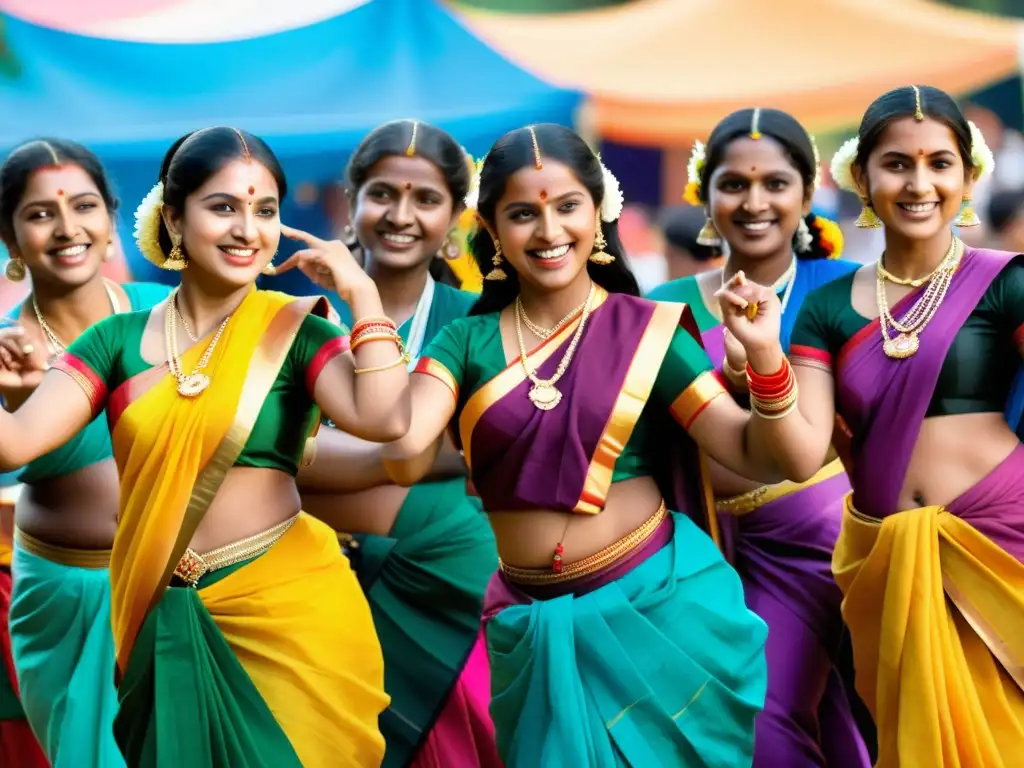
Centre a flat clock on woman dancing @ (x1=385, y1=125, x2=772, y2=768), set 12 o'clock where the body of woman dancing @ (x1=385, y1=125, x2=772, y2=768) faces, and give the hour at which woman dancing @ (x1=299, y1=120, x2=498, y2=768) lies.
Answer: woman dancing @ (x1=299, y1=120, x2=498, y2=768) is roughly at 5 o'clock from woman dancing @ (x1=385, y1=125, x2=772, y2=768).

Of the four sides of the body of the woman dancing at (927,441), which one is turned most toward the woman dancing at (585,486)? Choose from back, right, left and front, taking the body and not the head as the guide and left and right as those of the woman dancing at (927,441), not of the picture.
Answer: right

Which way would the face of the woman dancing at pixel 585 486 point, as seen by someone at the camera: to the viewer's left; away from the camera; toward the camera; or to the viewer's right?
toward the camera

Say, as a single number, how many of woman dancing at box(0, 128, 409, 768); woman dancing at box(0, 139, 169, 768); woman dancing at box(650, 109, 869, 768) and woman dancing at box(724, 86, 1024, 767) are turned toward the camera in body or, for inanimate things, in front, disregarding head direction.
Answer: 4

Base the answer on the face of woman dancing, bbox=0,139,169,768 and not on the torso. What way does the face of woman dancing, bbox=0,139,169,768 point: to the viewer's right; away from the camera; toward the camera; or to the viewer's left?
toward the camera

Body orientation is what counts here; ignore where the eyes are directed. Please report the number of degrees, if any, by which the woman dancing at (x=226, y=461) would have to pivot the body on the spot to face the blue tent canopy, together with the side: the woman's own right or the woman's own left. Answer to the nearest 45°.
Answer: approximately 180°

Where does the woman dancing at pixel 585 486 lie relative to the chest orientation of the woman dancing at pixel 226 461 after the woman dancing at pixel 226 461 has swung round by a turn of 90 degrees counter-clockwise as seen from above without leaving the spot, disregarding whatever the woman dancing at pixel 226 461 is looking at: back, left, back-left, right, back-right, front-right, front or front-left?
front

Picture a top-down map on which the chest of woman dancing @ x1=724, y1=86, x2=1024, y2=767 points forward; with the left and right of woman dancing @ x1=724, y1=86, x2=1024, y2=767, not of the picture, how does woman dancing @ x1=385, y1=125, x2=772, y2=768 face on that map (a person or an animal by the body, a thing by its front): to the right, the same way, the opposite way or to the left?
the same way

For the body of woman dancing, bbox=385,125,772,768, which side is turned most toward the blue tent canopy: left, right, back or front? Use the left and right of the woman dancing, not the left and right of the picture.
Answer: back

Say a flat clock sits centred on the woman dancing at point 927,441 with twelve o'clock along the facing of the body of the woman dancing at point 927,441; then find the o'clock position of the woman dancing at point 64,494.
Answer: the woman dancing at point 64,494 is roughly at 3 o'clock from the woman dancing at point 927,441.

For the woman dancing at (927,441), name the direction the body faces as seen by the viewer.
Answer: toward the camera

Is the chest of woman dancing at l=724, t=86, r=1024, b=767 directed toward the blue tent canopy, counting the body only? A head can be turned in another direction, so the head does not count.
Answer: no

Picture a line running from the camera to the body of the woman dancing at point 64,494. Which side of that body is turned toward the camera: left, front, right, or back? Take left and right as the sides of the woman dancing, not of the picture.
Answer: front

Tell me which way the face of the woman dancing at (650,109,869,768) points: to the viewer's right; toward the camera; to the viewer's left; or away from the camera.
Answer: toward the camera

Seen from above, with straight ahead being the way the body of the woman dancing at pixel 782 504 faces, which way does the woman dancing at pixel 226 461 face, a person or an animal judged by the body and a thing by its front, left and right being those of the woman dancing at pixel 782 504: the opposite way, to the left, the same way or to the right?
the same way

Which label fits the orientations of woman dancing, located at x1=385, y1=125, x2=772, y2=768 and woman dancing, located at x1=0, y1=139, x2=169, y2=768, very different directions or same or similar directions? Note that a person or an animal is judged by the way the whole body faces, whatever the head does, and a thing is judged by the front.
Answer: same or similar directions

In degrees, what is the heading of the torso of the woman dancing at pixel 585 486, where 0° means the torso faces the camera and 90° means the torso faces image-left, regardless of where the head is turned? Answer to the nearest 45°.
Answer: approximately 0°

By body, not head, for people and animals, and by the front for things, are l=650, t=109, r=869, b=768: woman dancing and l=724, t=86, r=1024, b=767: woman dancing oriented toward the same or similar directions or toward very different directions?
same or similar directions
